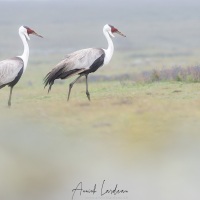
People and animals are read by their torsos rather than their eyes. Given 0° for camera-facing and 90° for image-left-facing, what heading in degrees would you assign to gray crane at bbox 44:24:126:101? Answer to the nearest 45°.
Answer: approximately 270°
